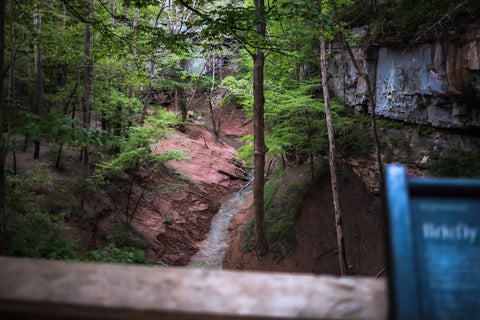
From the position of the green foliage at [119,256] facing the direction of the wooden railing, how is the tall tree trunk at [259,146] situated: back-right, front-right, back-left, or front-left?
back-left

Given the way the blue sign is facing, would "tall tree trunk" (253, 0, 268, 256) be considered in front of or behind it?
behind

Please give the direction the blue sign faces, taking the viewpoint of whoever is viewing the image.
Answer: facing the viewer

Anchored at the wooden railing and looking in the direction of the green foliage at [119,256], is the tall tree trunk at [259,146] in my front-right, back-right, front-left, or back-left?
front-right

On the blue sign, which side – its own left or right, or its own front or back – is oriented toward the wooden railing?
right

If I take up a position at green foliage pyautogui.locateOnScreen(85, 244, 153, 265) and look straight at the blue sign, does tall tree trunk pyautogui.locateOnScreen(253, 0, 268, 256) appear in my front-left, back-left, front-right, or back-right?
back-left
